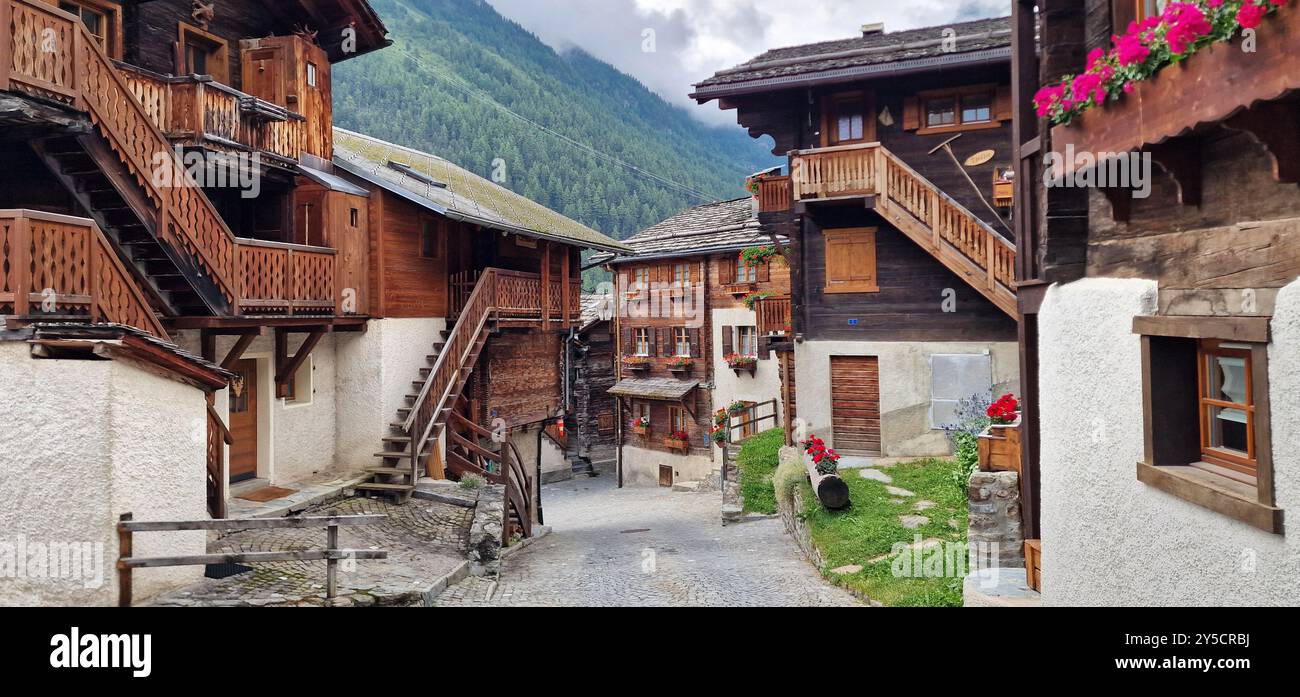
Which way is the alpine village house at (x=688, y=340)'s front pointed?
toward the camera

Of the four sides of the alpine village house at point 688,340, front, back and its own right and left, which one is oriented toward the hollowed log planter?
front

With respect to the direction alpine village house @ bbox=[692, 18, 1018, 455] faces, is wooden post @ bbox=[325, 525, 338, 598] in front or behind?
in front

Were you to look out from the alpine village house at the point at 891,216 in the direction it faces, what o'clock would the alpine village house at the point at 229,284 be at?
the alpine village house at the point at 229,284 is roughly at 2 o'clock from the alpine village house at the point at 891,216.

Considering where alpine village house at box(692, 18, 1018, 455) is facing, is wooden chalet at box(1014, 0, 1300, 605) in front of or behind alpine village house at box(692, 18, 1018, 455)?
in front

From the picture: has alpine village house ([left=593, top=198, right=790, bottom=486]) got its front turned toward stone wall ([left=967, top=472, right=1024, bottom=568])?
yes

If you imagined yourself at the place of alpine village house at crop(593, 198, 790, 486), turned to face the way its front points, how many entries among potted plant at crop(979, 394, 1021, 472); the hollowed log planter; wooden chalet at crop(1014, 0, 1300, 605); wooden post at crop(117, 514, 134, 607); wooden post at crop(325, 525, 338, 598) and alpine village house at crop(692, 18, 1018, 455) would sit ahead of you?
6

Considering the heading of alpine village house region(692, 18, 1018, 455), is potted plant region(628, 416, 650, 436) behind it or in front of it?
behind

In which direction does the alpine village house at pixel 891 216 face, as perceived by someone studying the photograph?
facing the viewer

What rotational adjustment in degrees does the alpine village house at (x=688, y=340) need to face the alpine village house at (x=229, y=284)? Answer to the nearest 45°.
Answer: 0° — it already faces it

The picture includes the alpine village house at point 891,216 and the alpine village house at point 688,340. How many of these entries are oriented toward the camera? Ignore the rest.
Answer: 2
